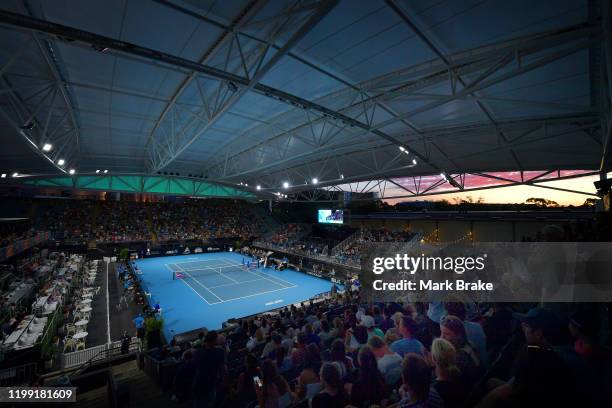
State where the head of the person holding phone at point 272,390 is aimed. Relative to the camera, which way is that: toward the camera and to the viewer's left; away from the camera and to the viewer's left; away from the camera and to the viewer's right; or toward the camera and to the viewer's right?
away from the camera and to the viewer's left

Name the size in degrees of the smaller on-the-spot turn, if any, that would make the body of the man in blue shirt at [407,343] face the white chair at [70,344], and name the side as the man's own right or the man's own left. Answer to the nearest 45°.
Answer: approximately 45° to the man's own left

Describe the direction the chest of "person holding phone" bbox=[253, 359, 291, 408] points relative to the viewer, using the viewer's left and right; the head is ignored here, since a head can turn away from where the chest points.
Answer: facing away from the viewer and to the left of the viewer

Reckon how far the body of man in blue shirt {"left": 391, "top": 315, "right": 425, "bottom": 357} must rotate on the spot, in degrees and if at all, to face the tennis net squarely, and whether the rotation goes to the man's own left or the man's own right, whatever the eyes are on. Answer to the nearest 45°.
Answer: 0° — they already face it

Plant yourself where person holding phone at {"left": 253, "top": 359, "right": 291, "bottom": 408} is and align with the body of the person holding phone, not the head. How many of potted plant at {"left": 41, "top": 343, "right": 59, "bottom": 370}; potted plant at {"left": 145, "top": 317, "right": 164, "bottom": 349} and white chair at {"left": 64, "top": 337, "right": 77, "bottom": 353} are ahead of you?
3

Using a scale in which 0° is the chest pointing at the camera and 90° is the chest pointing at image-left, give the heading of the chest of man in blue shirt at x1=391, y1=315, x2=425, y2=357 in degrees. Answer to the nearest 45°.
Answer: approximately 135°

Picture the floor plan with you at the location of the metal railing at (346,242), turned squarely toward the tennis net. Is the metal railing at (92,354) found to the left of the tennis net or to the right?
left

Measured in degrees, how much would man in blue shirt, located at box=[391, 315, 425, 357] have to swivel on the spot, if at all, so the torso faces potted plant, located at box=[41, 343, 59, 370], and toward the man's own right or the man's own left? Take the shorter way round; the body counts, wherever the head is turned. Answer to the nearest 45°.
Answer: approximately 45° to the man's own left

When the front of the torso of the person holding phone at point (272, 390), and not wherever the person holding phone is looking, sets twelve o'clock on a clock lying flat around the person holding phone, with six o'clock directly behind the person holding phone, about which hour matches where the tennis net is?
The tennis net is roughly at 1 o'clock from the person holding phone.

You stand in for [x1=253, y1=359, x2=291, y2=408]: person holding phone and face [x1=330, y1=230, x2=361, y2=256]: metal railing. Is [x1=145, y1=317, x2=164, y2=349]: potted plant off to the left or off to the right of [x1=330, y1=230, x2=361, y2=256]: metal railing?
left
